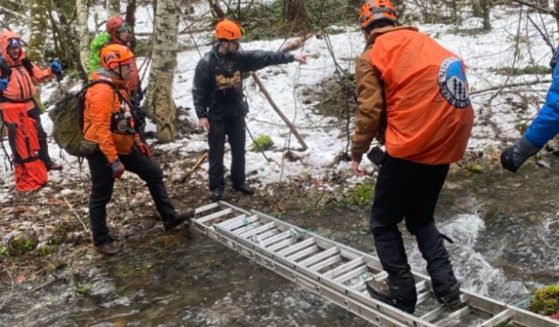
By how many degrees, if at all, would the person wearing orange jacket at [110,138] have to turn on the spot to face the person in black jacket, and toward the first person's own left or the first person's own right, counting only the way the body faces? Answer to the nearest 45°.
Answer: approximately 45° to the first person's own left

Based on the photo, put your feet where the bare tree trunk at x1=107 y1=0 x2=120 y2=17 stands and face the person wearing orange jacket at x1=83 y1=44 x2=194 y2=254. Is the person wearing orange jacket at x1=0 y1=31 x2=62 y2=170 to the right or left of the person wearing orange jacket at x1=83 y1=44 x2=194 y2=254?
right

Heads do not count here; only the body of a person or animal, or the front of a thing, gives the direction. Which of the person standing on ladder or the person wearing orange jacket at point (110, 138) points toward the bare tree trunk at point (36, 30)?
the person standing on ladder

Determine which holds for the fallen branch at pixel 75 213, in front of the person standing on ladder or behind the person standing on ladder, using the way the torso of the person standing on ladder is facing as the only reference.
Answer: in front

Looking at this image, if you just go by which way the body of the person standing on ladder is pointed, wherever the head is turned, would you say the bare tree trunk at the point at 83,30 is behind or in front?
in front

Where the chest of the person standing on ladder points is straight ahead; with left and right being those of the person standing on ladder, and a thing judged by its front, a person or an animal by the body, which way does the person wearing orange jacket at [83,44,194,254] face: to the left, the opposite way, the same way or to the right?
to the right

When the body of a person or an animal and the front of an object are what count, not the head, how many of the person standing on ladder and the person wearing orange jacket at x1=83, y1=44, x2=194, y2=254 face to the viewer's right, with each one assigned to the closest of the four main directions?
1

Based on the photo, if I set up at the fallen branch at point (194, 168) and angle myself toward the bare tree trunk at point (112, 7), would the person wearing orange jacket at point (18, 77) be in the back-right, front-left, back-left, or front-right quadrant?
front-left

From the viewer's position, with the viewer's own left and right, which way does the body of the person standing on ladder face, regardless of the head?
facing away from the viewer and to the left of the viewer

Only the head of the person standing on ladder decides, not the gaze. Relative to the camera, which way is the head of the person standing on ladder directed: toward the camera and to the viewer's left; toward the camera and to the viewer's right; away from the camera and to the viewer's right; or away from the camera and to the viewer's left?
away from the camera and to the viewer's left

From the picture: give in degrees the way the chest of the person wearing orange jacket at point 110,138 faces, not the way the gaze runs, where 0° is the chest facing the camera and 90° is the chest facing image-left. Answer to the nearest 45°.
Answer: approximately 270°

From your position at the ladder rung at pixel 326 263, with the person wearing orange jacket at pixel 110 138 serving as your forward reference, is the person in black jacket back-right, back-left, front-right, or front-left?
front-right

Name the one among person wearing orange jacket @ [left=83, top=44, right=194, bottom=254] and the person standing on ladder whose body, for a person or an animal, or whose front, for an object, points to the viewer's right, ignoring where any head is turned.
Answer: the person wearing orange jacket
